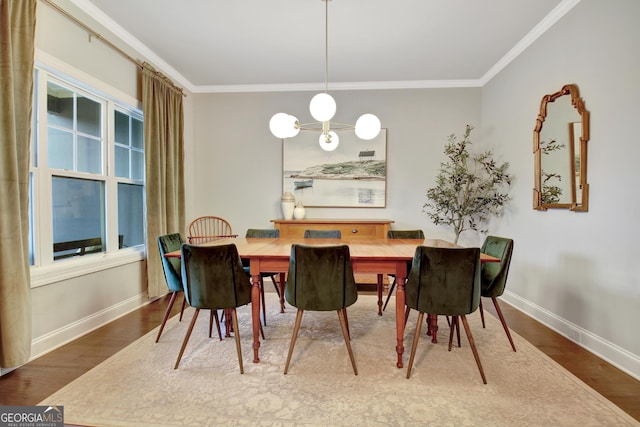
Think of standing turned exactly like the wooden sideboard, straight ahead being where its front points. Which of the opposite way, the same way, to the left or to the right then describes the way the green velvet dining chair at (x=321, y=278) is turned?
the opposite way

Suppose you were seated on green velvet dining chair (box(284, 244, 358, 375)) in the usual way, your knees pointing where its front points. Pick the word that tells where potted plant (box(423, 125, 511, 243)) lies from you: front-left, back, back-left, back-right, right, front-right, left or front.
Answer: front-right

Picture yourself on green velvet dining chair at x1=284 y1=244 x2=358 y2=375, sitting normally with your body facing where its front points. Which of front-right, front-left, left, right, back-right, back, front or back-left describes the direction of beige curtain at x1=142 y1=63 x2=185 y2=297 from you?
front-left

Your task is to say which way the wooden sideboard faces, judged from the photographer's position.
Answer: facing the viewer

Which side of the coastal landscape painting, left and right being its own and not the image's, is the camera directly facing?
front

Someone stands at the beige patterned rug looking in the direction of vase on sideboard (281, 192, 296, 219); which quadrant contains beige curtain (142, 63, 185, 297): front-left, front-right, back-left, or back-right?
front-left

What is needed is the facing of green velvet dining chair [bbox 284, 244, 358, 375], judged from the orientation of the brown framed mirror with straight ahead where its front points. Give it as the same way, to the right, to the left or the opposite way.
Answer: to the right

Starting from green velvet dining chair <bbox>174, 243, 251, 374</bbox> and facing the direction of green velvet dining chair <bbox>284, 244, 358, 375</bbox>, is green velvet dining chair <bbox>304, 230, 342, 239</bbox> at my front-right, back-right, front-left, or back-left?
front-left

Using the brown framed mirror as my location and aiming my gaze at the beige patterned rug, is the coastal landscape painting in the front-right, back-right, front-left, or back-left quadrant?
front-right

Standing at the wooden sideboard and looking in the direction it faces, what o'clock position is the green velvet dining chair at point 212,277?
The green velvet dining chair is roughly at 1 o'clock from the wooden sideboard.

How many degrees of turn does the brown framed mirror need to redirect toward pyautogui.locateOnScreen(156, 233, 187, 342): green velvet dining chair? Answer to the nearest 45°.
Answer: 0° — it already faces it

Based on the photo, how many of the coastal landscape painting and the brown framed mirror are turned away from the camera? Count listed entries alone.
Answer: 0

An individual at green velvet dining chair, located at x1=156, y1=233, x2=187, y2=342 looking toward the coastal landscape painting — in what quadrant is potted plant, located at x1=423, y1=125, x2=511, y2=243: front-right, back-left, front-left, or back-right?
front-right

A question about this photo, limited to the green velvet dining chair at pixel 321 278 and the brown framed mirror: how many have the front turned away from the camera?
1

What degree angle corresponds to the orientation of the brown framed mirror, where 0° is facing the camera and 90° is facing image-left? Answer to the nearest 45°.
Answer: approximately 45°

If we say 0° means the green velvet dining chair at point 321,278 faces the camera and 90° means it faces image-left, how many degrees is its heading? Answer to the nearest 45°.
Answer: approximately 180°

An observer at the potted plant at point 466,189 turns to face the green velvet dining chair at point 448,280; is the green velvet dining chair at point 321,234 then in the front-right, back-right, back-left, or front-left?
front-right

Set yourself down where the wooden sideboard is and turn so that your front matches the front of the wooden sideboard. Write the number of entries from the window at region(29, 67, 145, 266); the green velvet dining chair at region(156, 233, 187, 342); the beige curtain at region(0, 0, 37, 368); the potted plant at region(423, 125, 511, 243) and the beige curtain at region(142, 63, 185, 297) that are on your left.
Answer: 1
